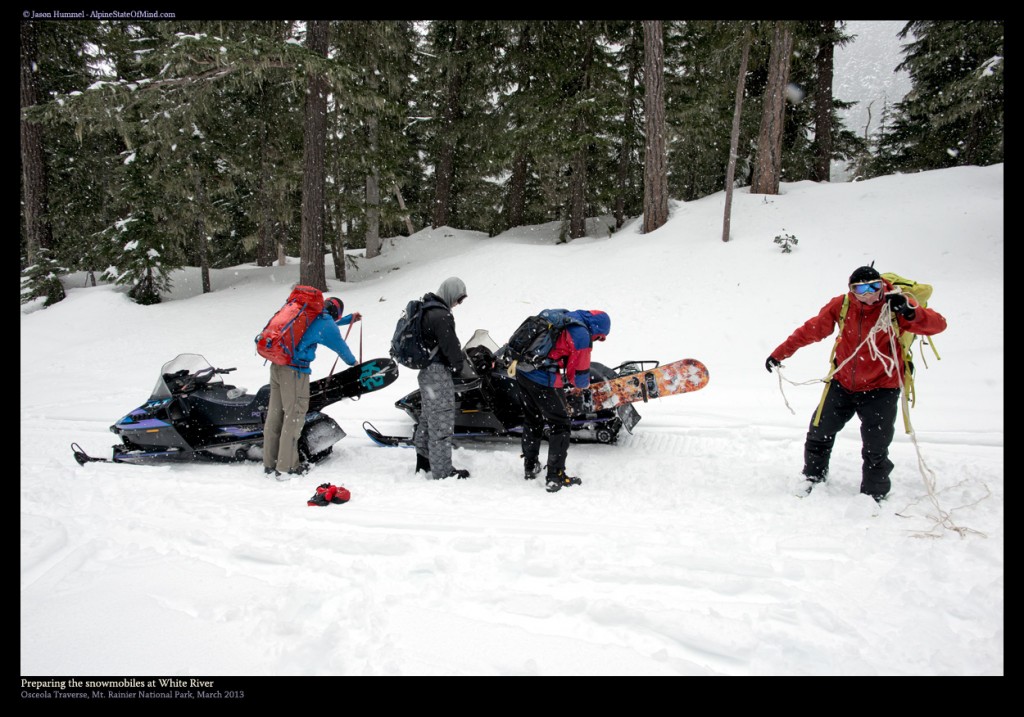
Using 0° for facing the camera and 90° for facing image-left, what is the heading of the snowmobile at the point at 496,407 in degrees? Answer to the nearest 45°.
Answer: approximately 90°

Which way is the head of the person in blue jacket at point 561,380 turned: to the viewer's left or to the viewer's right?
to the viewer's right

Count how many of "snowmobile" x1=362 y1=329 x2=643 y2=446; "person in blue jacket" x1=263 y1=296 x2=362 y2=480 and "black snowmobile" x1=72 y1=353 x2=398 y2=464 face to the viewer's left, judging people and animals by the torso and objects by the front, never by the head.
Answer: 2

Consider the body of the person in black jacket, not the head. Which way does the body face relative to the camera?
to the viewer's right

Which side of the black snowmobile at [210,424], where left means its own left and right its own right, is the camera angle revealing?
left

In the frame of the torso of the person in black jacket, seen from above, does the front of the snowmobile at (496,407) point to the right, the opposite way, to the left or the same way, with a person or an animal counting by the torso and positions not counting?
the opposite way

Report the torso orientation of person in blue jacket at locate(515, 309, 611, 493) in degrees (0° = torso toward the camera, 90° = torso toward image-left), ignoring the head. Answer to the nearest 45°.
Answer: approximately 270°

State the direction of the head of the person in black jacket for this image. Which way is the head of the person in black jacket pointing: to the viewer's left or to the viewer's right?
to the viewer's right

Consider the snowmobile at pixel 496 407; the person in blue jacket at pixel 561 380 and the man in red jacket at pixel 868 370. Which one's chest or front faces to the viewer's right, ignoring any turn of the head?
the person in blue jacket

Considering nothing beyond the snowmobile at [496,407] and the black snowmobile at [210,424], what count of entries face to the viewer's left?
2
